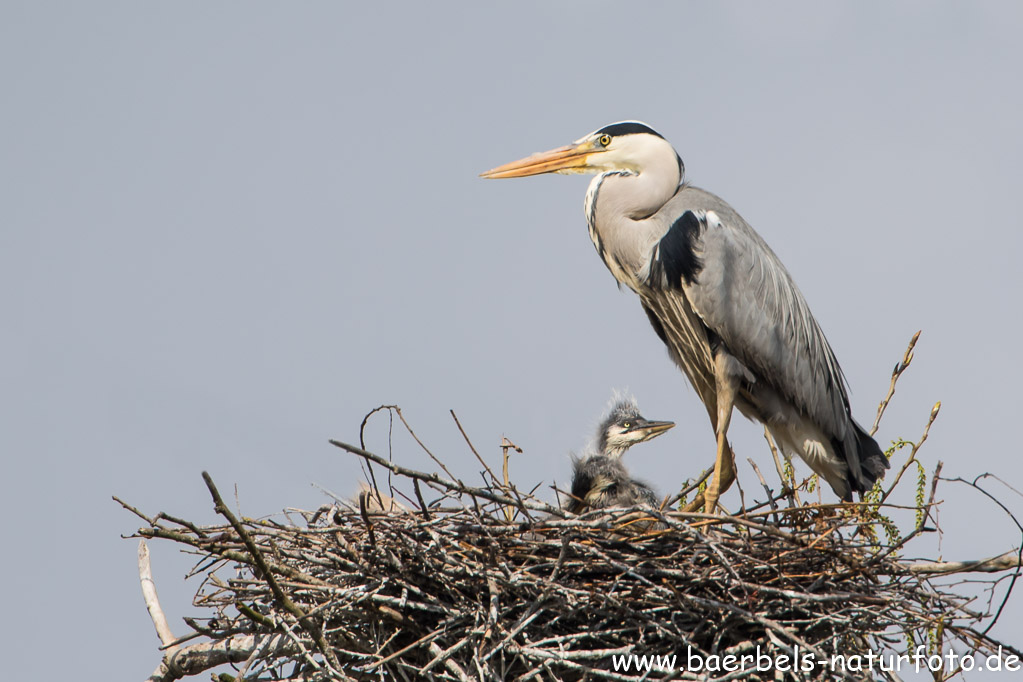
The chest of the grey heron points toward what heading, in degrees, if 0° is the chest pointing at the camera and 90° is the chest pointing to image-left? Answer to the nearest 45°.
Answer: approximately 90°

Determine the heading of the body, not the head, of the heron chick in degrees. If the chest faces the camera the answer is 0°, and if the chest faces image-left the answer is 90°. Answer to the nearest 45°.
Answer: approximately 270°

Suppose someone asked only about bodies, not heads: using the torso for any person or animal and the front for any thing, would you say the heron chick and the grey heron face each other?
yes

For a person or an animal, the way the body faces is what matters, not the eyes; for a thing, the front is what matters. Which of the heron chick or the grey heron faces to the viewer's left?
the grey heron

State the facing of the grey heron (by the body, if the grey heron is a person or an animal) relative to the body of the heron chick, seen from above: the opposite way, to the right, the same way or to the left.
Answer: the opposite way

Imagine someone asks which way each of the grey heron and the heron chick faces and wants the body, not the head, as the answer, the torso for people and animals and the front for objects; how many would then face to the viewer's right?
1
